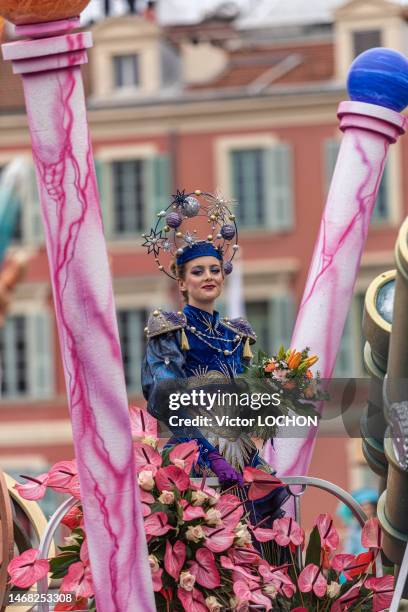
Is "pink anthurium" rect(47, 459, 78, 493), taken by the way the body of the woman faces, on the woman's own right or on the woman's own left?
on the woman's own right

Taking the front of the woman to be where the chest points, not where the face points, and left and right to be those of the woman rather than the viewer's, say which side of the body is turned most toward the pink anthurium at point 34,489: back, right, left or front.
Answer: right

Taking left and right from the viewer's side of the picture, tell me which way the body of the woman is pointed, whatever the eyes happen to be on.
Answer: facing the viewer and to the right of the viewer

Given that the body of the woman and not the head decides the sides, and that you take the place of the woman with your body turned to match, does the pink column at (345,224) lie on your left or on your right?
on your left
